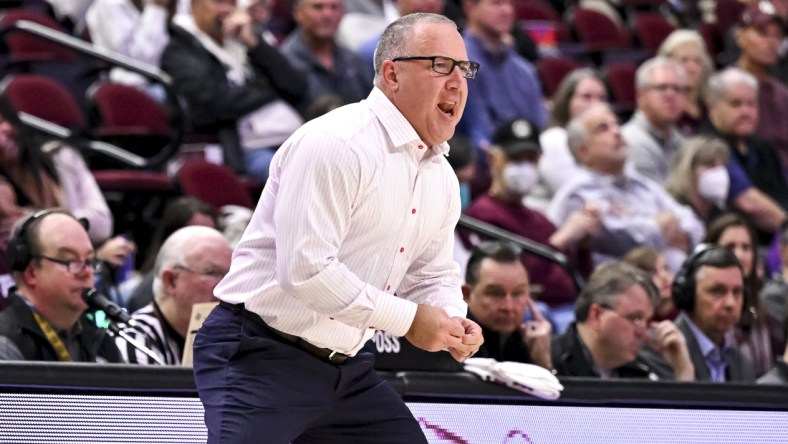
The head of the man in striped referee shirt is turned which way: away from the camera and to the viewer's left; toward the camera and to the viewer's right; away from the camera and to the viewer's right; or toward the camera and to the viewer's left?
toward the camera and to the viewer's right

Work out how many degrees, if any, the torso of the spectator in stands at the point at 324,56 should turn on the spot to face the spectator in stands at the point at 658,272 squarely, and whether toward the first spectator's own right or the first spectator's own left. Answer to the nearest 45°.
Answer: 0° — they already face them

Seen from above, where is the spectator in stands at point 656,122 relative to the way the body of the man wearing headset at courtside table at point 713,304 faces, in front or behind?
behind

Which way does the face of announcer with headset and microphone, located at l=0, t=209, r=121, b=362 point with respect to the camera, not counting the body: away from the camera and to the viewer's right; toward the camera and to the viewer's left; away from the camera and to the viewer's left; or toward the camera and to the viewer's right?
toward the camera and to the viewer's right

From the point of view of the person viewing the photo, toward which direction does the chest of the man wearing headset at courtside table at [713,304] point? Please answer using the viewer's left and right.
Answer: facing the viewer and to the right of the viewer

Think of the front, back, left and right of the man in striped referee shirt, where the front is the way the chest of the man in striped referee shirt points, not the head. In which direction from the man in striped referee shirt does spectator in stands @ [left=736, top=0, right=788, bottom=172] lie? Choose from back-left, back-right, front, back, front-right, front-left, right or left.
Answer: left

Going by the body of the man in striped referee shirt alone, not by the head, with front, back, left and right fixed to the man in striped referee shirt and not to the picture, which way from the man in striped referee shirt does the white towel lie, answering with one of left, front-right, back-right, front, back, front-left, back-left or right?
front

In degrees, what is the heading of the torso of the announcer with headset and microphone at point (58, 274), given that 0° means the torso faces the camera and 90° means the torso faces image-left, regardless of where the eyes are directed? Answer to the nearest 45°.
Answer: approximately 315°

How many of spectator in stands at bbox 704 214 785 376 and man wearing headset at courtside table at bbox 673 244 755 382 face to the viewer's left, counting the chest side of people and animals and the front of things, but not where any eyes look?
0
